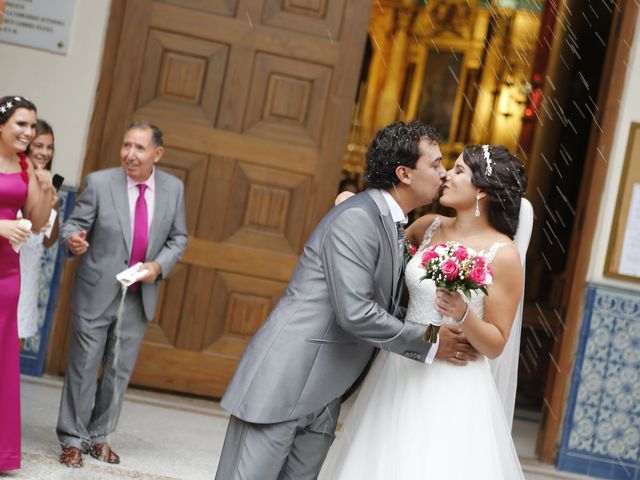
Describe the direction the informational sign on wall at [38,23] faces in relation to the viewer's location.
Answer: facing the viewer

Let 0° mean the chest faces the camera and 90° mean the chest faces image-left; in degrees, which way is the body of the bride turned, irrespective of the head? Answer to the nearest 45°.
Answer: approximately 45°

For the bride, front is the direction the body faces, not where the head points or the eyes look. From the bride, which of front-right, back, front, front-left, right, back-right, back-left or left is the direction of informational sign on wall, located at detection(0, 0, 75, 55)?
right

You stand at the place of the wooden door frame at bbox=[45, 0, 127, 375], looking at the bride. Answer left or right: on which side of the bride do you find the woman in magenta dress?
right

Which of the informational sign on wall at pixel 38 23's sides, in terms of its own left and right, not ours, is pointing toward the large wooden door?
left

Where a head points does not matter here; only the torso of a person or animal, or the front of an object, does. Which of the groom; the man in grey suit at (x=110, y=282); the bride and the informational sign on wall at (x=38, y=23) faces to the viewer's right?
the groom

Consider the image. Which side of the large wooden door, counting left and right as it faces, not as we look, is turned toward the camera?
front

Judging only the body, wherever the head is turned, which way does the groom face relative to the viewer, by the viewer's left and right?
facing to the right of the viewer

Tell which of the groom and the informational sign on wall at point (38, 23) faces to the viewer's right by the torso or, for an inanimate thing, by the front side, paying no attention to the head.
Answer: the groom

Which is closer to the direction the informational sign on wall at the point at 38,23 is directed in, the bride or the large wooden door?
the bride

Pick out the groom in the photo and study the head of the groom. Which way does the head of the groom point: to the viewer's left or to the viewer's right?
to the viewer's right

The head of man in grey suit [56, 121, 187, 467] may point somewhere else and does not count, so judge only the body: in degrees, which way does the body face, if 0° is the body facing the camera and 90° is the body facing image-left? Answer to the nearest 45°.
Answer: approximately 0°
